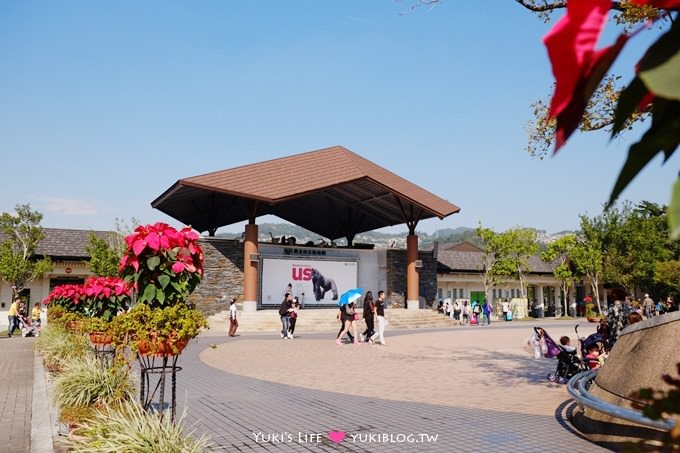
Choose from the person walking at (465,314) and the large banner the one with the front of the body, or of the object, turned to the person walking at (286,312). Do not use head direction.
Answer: the large banner

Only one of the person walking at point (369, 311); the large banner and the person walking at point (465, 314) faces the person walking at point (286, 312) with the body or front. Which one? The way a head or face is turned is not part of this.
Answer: the large banner

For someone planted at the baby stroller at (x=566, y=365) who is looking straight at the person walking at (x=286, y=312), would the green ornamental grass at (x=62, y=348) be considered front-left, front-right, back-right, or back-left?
front-left

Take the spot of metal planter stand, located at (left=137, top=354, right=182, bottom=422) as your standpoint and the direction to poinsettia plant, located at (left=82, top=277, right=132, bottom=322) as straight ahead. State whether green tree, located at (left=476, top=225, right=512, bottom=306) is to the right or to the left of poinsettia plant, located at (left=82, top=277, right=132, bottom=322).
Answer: right

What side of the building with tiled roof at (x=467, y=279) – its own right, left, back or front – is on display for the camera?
front

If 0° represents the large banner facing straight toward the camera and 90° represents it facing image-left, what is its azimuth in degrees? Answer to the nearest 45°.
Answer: approximately 0°

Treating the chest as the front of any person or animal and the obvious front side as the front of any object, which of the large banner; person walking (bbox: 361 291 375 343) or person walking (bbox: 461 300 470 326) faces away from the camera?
person walking (bbox: 461 300 470 326)

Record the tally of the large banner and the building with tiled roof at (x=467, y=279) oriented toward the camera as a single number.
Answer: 2

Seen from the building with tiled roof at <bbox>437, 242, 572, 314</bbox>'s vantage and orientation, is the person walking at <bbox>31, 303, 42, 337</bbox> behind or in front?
in front

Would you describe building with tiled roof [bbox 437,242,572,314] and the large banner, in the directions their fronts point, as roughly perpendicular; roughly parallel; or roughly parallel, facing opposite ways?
roughly parallel

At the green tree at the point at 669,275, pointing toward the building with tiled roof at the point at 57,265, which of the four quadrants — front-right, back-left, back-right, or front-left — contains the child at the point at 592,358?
front-left

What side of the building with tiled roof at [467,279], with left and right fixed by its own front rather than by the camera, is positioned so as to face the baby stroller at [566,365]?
front
